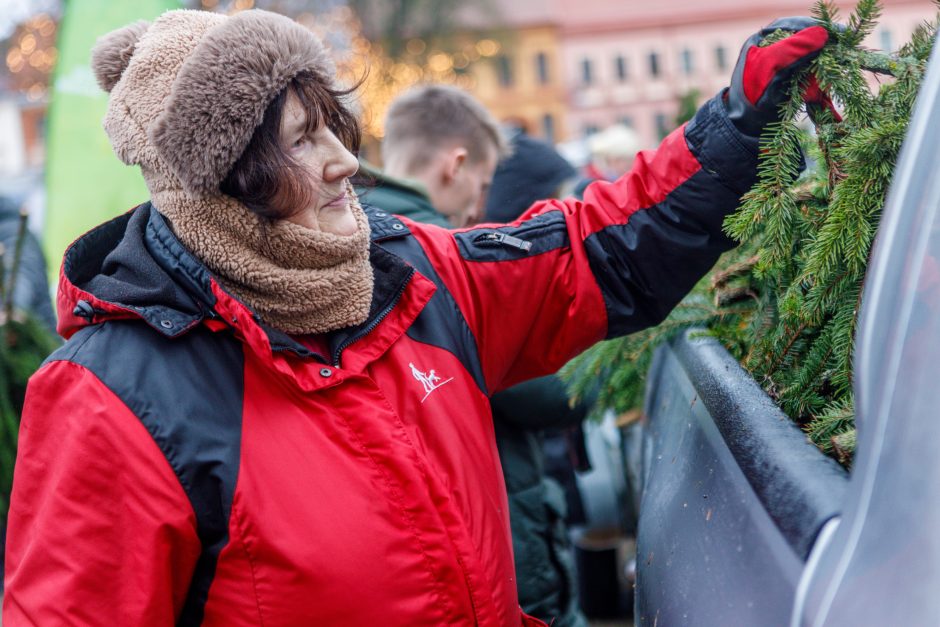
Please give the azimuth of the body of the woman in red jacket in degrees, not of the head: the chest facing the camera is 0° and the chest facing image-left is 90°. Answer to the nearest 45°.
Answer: approximately 315°

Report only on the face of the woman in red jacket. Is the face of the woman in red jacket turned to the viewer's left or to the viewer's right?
to the viewer's right

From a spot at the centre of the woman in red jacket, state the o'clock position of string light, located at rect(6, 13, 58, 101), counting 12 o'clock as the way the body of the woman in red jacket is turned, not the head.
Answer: The string light is roughly at 7 o'clock from the woman in red jacket.

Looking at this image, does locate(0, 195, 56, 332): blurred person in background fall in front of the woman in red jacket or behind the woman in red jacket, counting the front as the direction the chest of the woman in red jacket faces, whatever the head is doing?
behind

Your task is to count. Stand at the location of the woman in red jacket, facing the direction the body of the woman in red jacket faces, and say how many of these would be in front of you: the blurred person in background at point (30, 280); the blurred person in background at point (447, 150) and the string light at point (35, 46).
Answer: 0

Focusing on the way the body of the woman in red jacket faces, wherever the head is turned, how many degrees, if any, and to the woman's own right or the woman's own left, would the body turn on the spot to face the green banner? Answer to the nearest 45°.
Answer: approximately 135° to the woman's own left

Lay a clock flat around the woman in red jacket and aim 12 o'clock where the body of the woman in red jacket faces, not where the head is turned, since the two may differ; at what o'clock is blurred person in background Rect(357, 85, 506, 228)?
The blurred person in background is roughly at 8 o'clock from the woman in red jacket.
